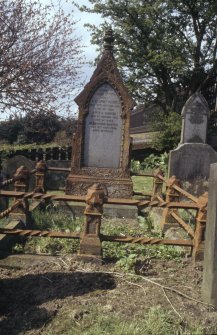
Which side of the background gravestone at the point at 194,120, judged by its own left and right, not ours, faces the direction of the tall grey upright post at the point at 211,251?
front

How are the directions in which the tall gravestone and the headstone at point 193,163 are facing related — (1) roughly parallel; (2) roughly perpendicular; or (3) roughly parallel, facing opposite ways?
roughly parallel

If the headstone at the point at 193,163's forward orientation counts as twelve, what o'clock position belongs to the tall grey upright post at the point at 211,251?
The tall grey upright post is roughly at 12 o'clock from the headstone.

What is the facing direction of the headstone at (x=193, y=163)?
toward the camera

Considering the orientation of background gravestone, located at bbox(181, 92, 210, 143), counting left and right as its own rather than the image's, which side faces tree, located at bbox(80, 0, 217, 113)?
back

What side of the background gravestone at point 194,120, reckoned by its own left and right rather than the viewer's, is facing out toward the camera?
front

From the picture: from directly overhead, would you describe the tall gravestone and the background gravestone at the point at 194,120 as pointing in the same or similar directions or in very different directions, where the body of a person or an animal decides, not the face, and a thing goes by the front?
same or similar directions

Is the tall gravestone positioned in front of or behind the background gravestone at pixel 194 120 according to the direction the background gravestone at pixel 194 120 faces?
in front

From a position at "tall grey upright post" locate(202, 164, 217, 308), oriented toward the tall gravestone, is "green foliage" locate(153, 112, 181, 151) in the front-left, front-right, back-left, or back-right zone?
front-right

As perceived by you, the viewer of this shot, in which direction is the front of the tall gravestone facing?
facing the viewer

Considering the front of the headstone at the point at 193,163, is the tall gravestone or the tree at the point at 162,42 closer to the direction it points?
the tall gravestone

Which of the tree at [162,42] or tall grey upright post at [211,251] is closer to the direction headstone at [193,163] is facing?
the tall grey upright post

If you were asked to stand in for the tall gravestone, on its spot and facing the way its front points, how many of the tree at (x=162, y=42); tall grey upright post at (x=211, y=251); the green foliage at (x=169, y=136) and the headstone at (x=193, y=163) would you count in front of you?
1

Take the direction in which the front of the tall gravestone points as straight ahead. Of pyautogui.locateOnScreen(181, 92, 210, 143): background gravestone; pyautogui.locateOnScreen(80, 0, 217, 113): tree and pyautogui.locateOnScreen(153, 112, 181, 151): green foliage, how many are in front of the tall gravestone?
0

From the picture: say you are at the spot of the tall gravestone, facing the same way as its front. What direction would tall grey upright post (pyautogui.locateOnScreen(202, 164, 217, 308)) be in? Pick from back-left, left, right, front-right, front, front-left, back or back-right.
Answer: front

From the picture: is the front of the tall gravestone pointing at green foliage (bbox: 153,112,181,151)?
no
